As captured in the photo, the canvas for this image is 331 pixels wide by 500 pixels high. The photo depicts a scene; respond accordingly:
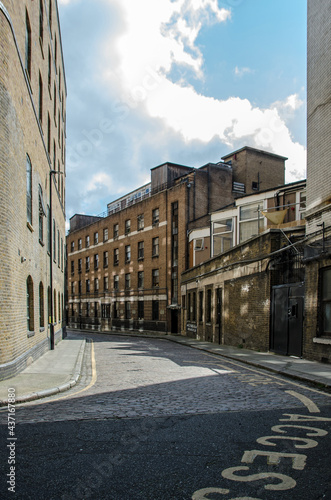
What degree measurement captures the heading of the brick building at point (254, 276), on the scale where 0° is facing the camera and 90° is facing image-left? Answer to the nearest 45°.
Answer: approximately 45°

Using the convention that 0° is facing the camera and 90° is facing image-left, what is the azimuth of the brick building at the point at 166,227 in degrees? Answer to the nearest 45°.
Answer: approximately 45°
